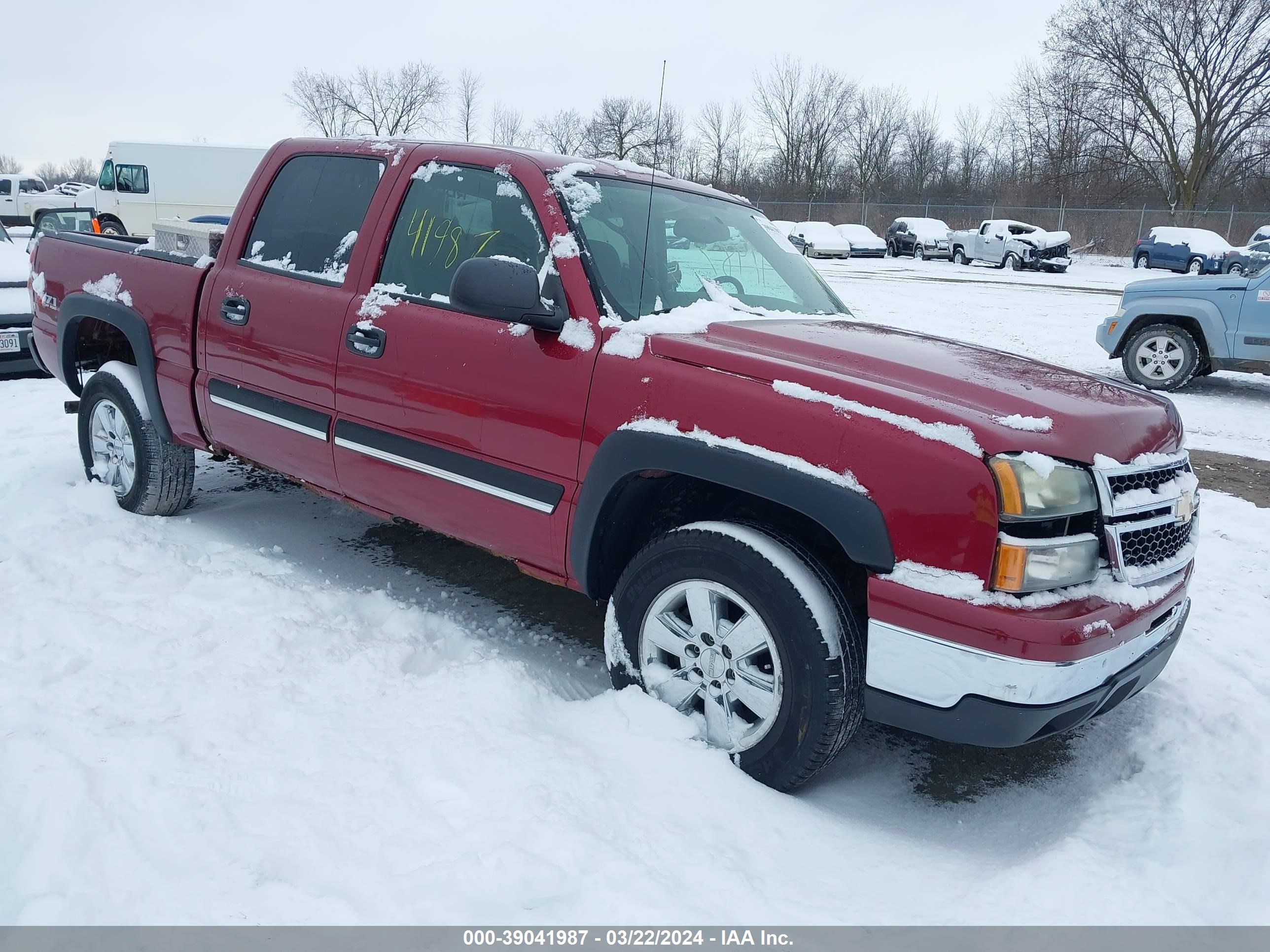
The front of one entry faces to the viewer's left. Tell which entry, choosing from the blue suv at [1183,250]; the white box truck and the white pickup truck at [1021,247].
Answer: the white box truck

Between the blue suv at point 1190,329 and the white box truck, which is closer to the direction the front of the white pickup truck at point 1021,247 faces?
the blue suv

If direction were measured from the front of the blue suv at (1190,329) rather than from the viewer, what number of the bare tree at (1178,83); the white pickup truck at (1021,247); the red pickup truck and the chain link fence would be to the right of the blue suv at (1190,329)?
3

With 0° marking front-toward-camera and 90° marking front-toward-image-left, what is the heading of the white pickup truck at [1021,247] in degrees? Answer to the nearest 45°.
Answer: approximately 315°

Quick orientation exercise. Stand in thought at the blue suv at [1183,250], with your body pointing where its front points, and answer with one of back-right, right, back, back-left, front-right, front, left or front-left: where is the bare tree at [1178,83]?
back-left

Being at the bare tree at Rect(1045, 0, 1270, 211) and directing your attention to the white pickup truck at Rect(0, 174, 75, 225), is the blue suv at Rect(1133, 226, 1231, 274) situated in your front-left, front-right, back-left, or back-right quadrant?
front-left

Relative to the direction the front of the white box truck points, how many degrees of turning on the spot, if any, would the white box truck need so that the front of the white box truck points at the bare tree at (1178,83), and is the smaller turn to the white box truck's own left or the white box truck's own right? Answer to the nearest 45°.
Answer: approximately 180°

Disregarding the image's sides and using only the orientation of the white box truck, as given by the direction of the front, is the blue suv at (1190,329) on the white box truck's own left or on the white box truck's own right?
on the white box truck's own left

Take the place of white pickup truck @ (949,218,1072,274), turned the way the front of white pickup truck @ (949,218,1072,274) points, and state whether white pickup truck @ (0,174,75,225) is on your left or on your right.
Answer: on your right

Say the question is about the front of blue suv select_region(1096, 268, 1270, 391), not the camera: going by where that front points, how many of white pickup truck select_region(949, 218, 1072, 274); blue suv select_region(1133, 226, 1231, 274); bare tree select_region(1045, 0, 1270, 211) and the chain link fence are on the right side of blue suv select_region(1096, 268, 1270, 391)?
4

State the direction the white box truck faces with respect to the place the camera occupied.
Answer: facing to the left of the viewer

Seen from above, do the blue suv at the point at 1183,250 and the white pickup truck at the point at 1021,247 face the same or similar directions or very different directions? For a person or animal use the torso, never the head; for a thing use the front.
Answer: same or similar directions

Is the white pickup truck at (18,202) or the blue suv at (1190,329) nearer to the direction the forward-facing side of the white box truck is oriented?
the white pickup truck

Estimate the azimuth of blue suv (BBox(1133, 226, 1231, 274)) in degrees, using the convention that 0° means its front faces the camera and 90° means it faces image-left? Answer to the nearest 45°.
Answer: approximately 315°

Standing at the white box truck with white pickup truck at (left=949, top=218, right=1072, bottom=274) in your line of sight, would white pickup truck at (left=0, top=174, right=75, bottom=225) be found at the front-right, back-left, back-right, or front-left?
back-left
